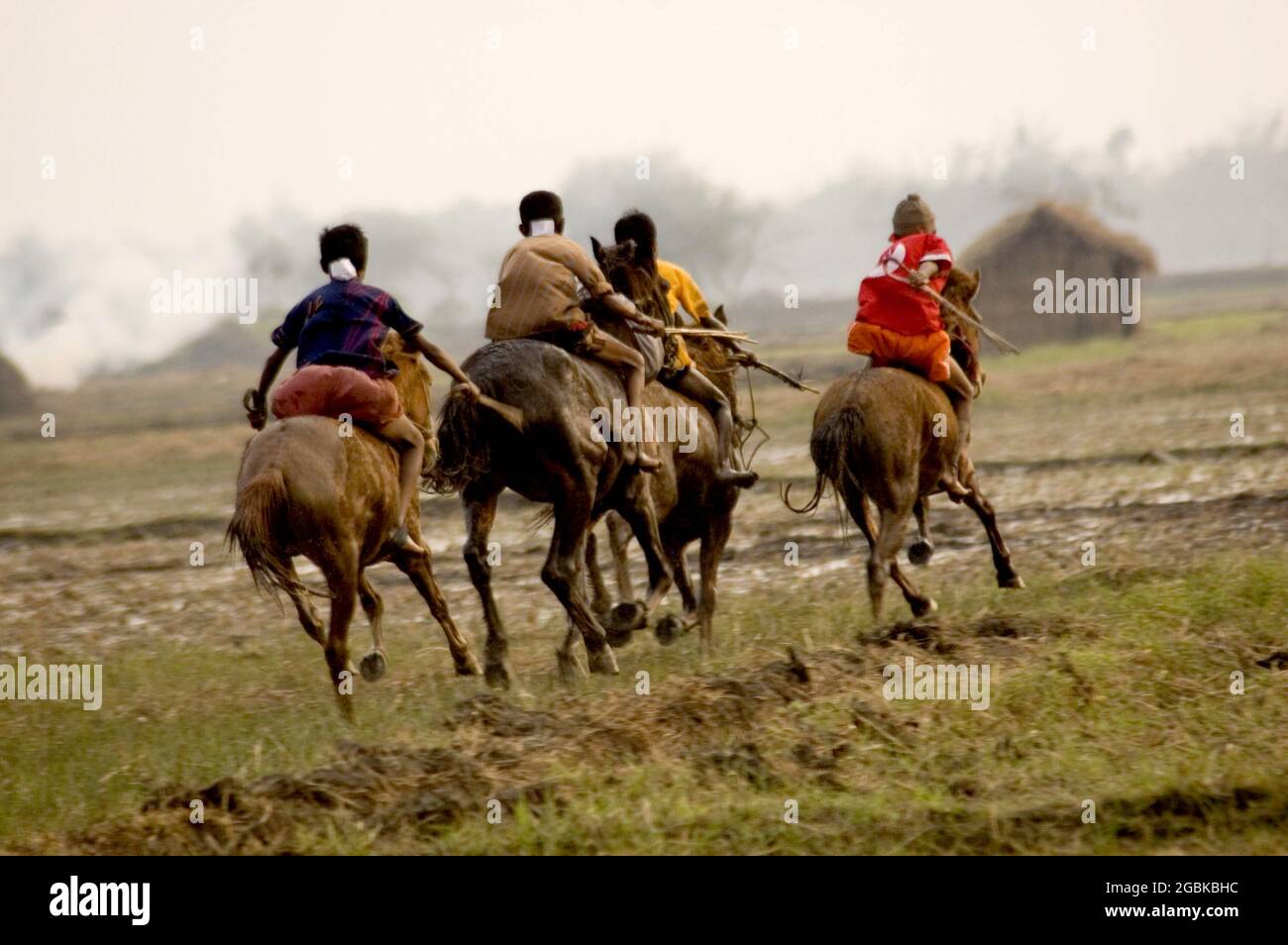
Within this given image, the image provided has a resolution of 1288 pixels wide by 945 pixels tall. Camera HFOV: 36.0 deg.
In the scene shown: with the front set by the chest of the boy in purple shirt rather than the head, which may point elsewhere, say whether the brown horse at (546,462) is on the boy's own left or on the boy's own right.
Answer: on the boy's own right

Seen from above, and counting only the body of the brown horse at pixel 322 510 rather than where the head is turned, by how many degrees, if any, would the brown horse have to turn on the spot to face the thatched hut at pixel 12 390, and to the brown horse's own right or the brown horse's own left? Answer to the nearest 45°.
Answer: approximately 45° to the brown horse's own left

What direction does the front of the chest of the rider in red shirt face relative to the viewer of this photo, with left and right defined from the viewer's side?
facing away from the viewer and to the right of the viewer

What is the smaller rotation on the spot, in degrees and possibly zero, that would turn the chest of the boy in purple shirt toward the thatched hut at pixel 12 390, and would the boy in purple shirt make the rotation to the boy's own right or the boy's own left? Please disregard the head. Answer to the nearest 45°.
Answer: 0° — they already face it

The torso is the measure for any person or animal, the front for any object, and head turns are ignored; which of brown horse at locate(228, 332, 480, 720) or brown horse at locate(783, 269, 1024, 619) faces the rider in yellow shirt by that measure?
brown horse at locate(228, 332, 480, 720)

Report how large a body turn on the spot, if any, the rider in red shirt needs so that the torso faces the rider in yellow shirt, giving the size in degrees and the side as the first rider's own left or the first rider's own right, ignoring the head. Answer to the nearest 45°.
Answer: approximately 135° to the first rider's own left

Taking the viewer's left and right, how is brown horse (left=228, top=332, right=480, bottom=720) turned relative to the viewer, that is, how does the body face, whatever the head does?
facing away from the viewer and to the right of the viewer

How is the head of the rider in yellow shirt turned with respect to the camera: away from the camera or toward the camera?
away from the camera

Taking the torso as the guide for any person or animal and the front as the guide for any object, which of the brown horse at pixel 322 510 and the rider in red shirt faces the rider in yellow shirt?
the brown horse

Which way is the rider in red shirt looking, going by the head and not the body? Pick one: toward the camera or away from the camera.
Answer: away from the camera

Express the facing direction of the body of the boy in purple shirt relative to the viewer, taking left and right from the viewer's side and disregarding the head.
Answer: facing away from the viewer

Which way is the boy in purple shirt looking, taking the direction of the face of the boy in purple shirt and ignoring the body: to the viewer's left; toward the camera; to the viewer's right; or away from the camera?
away from the camera

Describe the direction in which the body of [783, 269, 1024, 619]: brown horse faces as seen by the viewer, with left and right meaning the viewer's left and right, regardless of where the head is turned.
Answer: facing away from the viewer and to the right of the viewer

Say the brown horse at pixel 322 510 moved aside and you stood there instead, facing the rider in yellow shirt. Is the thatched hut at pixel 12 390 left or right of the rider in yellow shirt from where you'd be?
left

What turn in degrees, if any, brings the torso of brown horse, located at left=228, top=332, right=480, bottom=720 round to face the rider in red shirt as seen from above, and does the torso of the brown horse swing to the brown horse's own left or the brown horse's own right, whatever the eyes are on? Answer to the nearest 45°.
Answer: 0° — it already faces them
